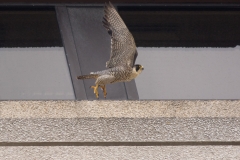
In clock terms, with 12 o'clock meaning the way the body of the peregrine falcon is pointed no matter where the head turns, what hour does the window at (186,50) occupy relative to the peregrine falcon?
The window is roughly at 11 o'clock from the peregrine falcon.

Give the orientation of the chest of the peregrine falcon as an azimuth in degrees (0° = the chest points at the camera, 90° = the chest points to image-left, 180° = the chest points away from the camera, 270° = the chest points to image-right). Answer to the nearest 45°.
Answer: approximately 270°

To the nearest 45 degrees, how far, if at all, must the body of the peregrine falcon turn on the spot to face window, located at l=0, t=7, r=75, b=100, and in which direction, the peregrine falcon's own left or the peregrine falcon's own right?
approximately 180°
